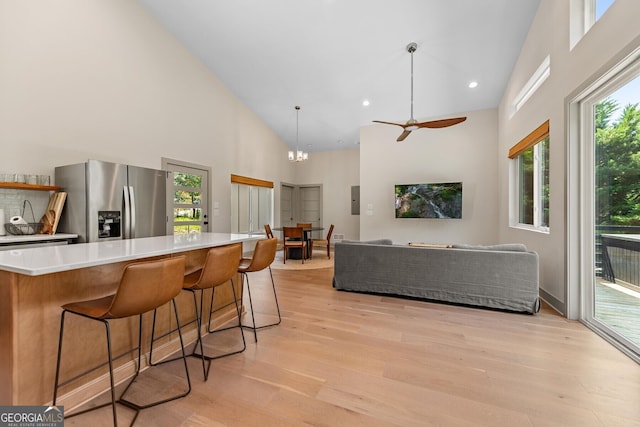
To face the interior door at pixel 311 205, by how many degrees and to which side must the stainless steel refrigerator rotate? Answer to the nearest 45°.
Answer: approximately 90° to its left

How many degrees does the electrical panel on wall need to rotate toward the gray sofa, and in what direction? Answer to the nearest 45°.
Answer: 0° — it already faces it

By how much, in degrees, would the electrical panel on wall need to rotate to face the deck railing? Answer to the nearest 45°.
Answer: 0° — it already faces it

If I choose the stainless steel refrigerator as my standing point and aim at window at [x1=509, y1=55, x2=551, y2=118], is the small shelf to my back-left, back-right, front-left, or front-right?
back-right

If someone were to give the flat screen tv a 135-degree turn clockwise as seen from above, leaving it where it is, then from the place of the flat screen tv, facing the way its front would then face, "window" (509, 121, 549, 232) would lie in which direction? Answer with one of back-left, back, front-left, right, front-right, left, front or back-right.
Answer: back

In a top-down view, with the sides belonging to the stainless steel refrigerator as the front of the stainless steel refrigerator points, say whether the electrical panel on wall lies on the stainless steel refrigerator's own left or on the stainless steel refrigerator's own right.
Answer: on the stainless steel refrigerator's own left

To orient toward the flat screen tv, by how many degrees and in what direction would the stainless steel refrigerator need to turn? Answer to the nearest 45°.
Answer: approximately 45° to its left

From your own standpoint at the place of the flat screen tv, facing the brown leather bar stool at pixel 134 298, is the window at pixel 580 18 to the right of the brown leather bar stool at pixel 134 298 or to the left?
left

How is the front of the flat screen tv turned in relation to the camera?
facing the viewer

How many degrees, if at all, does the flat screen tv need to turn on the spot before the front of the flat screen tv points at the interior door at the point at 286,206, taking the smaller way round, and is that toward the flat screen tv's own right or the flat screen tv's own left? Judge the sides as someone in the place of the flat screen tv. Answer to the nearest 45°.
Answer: approximately 90° to the flat screen tv's own right

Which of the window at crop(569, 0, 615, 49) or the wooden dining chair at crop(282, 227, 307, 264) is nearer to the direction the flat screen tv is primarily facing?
the window

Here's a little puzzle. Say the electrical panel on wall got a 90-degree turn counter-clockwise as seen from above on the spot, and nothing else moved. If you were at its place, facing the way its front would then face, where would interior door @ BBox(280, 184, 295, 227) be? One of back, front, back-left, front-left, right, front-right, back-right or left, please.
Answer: back

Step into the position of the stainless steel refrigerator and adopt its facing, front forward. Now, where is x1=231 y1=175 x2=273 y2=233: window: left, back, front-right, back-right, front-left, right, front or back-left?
left

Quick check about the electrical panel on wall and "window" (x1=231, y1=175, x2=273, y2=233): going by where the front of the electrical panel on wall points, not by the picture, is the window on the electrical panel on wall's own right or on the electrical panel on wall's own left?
on the electrical panel on wall's own right

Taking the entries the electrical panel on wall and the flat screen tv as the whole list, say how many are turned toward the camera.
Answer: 2
